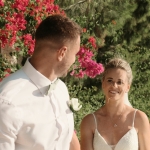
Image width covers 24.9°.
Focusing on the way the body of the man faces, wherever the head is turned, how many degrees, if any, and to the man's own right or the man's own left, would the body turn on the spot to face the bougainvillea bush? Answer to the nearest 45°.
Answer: approximately 135° to the man's own left

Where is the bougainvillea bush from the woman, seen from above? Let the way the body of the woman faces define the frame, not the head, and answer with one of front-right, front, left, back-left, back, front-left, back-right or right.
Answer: back-right

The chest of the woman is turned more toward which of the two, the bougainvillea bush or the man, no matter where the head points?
the man

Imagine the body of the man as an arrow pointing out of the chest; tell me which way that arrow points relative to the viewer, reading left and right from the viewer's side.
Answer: facing the viewer and to the right of the viewer

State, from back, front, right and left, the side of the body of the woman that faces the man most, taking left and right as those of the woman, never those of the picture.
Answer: front

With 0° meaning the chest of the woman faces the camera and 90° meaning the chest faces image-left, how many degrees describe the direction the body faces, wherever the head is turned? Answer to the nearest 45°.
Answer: approximately 0°

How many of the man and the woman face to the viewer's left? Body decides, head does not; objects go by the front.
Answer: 0

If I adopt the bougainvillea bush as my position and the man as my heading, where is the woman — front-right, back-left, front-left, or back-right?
front-left

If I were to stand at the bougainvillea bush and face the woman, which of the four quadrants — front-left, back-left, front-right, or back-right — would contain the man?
front-right
